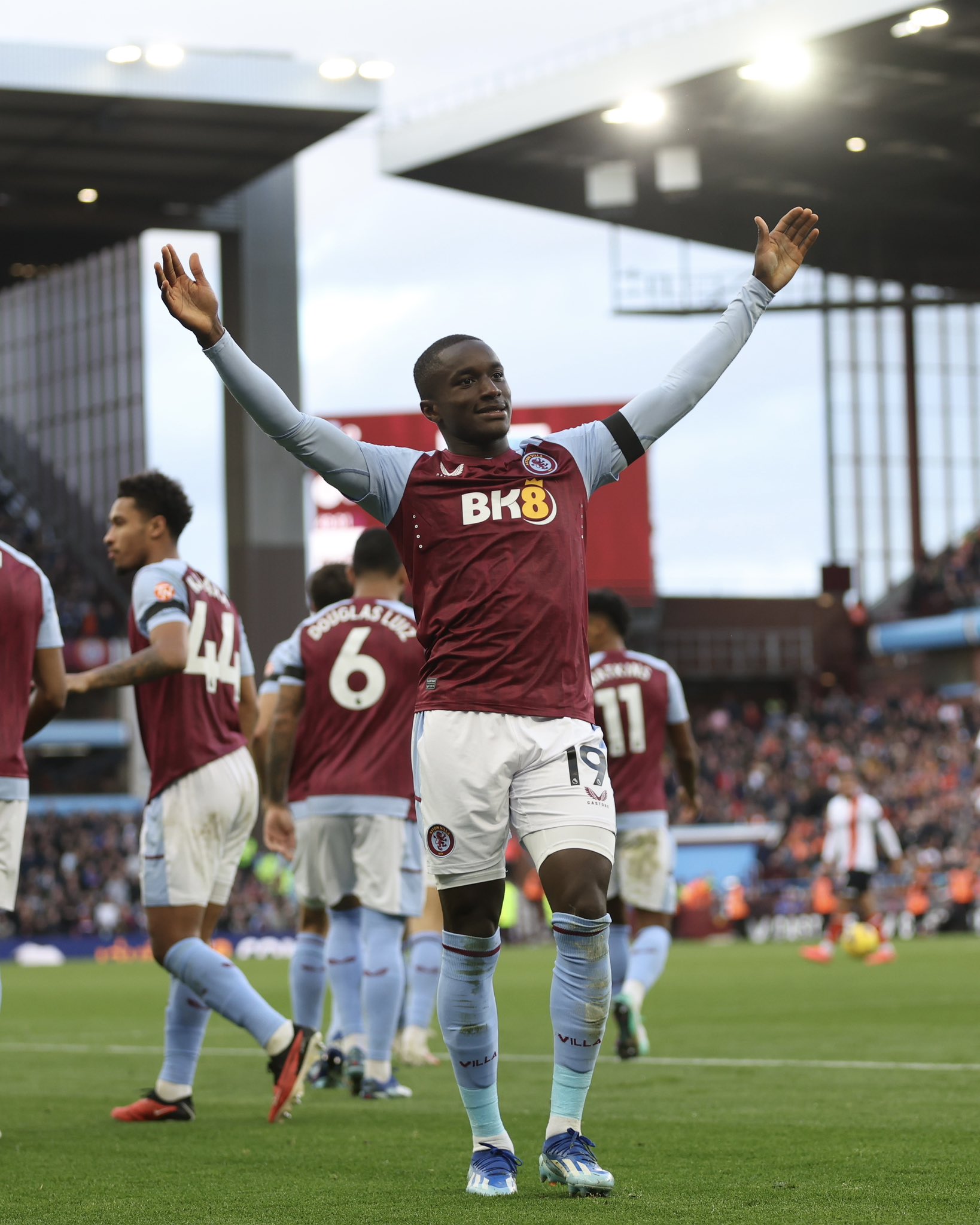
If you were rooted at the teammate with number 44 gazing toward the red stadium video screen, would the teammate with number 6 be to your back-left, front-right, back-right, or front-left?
front-right

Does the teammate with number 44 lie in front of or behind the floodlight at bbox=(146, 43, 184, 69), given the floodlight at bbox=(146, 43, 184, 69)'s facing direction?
in front

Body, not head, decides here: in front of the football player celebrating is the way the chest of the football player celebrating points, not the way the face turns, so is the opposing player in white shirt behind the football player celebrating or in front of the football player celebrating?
behind

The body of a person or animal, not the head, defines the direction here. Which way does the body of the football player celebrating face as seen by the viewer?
toward the camera

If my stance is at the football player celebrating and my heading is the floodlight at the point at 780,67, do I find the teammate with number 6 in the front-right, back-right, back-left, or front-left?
front-left

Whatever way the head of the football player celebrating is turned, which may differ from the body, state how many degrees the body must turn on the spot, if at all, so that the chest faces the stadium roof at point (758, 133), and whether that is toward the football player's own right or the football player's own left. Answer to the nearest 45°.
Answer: approximately 180°

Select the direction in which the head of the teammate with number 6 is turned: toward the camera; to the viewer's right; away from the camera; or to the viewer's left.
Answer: away from the camera

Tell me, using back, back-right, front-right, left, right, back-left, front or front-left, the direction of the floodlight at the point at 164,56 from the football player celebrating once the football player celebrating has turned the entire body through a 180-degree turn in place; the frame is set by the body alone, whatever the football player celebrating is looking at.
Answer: front

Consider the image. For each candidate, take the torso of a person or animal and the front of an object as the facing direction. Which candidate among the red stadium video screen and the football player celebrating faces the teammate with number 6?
the red stadium video screen

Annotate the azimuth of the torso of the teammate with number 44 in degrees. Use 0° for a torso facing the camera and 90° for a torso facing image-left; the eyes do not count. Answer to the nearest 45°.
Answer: approximately 135°

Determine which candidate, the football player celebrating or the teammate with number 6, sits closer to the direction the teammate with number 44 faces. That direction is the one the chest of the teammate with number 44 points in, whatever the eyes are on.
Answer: the teammate with number 6

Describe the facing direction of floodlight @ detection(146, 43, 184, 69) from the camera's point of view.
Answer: facing the viewer

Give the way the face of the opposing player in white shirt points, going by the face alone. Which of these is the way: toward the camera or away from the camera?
toward the camera

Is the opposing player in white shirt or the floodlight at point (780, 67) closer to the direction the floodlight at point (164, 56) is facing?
the opposing player in white shirt

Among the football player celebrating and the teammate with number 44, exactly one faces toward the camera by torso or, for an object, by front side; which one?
the football player celebrating
